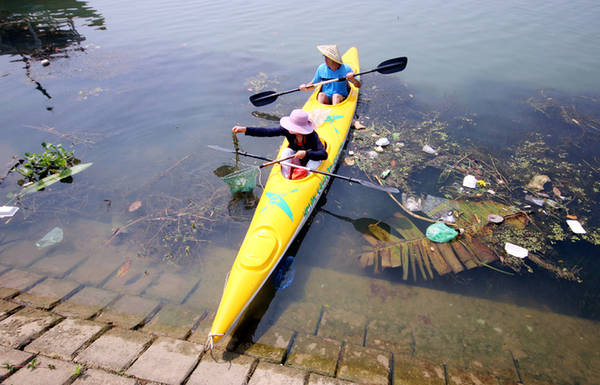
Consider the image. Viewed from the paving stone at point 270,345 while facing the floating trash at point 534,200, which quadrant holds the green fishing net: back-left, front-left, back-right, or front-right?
front-left

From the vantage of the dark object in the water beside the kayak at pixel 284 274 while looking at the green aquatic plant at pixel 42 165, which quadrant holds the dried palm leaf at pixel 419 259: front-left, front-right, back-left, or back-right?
back-right

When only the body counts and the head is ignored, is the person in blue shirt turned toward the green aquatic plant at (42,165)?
no

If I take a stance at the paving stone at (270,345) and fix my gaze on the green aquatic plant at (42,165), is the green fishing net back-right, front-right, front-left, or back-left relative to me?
front-right
